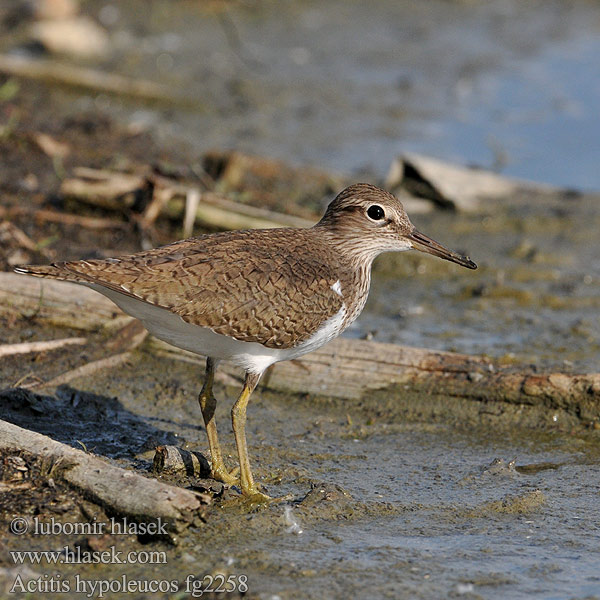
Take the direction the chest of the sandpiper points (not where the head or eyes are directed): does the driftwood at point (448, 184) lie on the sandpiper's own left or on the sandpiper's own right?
on the sandpiper's own left

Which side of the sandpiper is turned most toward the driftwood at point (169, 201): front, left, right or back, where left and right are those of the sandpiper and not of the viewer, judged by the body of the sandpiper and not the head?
left

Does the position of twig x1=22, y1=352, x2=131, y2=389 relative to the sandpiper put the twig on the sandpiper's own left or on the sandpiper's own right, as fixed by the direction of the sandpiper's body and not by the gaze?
on the sandpiper's own left

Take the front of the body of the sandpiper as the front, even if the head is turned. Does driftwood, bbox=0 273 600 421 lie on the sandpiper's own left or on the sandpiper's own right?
on the sandpiper's own left

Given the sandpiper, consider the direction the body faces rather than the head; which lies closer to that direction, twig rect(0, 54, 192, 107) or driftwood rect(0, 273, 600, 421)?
the driftwood

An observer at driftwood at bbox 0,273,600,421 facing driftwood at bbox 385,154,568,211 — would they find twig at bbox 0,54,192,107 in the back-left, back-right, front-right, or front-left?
front-left

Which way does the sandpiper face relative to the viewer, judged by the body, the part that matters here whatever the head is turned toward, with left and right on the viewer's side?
facing to the right of the viewer

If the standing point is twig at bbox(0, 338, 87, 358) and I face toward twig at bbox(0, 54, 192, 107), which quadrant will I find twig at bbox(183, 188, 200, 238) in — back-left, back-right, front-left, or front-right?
front-right

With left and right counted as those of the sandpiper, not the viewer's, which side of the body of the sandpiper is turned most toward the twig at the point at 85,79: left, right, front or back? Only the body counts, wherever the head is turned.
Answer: left

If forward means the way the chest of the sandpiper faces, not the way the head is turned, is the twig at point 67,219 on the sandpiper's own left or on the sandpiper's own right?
on the sandpiper's own left
